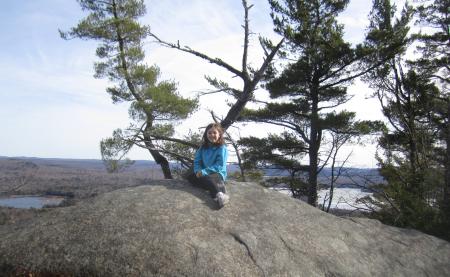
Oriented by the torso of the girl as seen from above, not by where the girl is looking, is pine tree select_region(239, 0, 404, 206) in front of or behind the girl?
behind

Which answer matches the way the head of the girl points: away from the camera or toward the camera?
toward the camera

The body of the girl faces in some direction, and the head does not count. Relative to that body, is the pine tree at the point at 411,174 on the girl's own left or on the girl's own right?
on the girl's own left

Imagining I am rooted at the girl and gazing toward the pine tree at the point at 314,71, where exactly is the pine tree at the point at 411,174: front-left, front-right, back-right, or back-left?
front-right

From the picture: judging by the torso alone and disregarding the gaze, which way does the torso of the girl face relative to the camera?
toward the camera
